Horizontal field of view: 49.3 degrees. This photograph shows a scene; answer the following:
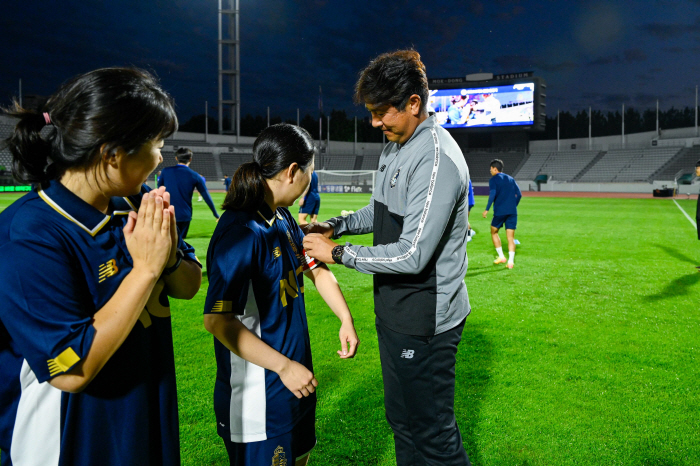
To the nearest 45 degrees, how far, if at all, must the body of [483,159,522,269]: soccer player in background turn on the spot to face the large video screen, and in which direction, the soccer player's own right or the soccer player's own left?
approximately 45° to the soccer player's own right

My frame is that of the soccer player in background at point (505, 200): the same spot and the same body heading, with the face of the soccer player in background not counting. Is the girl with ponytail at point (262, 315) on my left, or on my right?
on my left

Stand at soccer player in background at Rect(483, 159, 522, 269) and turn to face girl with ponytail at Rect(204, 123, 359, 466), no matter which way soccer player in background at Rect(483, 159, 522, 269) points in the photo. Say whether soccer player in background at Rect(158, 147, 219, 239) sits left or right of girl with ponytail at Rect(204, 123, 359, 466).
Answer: right

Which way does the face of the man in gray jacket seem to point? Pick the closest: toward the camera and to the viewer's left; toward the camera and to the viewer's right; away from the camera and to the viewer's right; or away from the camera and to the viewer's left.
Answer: toward the camera and to the viewer's left

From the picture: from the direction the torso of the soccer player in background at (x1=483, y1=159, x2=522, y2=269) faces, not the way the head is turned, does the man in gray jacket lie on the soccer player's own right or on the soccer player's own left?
on the soccer player's own left

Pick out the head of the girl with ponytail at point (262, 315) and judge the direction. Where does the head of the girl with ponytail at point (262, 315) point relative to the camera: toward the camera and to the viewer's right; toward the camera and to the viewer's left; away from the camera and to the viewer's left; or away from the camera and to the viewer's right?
away from the camera and to the viewer's right

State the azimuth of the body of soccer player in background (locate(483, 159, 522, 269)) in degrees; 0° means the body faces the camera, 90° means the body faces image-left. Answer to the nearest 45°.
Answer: approximately 135°

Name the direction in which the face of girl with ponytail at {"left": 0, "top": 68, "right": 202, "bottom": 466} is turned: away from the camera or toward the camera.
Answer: away from the camera
